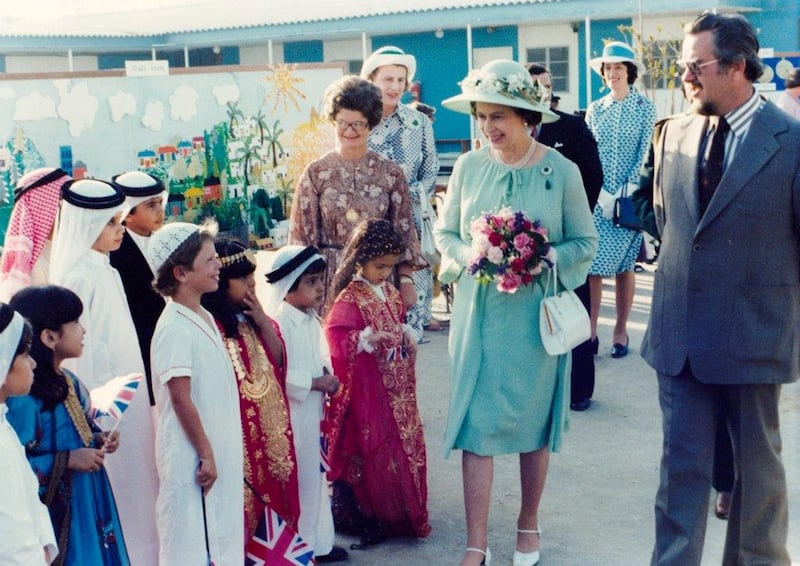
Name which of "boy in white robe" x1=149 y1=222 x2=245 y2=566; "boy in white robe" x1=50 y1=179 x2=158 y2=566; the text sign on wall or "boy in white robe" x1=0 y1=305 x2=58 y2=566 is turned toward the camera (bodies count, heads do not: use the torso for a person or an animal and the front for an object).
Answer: the text sign on wall

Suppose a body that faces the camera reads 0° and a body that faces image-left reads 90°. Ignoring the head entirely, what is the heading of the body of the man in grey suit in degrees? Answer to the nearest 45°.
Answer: approximately 45°

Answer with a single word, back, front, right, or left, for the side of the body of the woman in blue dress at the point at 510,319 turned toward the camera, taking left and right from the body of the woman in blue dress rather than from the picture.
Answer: front

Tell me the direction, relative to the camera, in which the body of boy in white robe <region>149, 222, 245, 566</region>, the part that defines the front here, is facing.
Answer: to the viewer's right

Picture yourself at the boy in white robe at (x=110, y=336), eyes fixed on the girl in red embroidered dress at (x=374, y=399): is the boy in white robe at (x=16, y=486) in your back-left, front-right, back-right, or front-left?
back-right

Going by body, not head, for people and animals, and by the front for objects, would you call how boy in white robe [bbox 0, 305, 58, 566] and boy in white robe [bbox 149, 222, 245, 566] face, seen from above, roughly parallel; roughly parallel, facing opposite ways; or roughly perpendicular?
roughly parallel

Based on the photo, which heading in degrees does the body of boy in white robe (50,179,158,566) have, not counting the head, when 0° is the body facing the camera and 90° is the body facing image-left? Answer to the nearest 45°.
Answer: approximately 270°

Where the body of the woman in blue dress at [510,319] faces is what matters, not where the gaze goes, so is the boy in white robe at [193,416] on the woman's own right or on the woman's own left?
on the woman's own right

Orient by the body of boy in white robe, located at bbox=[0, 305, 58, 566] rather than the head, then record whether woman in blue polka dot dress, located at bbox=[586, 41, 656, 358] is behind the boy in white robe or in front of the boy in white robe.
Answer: in front

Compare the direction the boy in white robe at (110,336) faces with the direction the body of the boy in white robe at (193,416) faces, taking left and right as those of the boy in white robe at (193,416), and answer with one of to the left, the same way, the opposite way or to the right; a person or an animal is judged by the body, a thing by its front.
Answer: the same way

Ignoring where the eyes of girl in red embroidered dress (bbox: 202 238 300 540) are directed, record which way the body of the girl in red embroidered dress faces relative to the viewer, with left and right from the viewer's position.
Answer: facing the viewer and to the right of the viewer

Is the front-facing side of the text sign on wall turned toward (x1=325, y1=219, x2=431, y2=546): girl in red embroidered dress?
yes

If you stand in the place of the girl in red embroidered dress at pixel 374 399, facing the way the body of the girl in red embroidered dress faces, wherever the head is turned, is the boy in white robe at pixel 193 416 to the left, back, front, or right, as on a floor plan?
right

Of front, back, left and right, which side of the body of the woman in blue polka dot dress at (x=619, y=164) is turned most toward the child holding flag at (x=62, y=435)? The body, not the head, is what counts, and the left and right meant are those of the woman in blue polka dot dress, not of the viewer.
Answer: front

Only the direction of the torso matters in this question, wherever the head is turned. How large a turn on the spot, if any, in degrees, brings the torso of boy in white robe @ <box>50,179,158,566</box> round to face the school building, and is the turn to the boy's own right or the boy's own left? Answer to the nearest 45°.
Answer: approximately 90° to the boy's own left

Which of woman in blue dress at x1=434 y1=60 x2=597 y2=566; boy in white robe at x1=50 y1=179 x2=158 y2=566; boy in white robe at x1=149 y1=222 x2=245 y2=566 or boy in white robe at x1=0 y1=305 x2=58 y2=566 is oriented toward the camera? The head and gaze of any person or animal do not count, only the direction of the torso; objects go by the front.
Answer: the woman in blue dress

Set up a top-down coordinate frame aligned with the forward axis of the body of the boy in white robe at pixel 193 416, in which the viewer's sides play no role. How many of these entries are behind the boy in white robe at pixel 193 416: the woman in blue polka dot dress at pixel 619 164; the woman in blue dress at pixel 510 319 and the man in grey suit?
0

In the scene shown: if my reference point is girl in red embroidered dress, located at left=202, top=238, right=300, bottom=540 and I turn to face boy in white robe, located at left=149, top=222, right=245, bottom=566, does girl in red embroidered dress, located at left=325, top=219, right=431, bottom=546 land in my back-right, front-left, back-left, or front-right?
back-left
